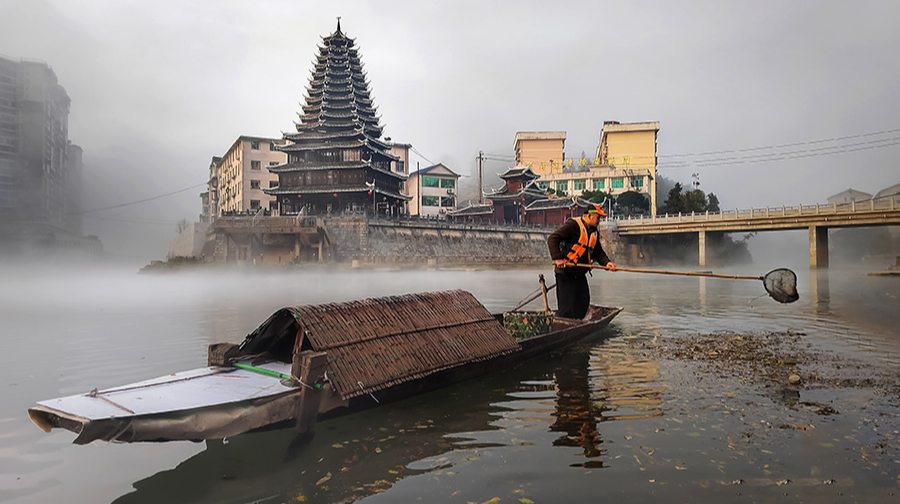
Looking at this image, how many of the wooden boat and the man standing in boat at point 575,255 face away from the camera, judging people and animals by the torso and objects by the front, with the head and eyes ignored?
0

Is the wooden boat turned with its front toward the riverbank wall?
no

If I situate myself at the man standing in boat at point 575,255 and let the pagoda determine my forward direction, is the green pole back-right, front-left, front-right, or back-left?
back-left

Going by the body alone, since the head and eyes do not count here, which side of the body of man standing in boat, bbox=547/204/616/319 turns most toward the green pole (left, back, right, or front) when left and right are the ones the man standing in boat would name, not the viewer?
right

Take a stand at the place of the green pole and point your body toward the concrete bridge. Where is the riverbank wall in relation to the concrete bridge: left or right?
left

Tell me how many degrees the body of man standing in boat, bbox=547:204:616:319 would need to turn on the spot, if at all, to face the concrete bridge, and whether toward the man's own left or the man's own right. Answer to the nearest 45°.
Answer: approximately 90° to the man's own left

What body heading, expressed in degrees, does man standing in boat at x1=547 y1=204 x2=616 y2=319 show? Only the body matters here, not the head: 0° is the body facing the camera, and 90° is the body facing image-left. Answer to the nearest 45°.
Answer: approximately 315°

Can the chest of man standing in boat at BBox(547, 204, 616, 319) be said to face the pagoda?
no

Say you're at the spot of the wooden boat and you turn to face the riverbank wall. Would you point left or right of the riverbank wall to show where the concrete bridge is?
right
